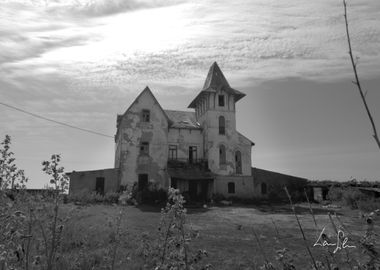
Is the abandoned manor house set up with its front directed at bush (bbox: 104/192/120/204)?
no

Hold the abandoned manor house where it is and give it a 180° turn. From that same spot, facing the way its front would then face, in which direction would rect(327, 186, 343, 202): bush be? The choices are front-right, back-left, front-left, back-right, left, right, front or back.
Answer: right

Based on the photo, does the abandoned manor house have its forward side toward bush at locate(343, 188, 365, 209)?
no

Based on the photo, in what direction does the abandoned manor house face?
toward the camera

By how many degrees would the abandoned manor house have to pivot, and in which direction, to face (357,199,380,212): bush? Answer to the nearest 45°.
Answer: approximately 45° to its left
